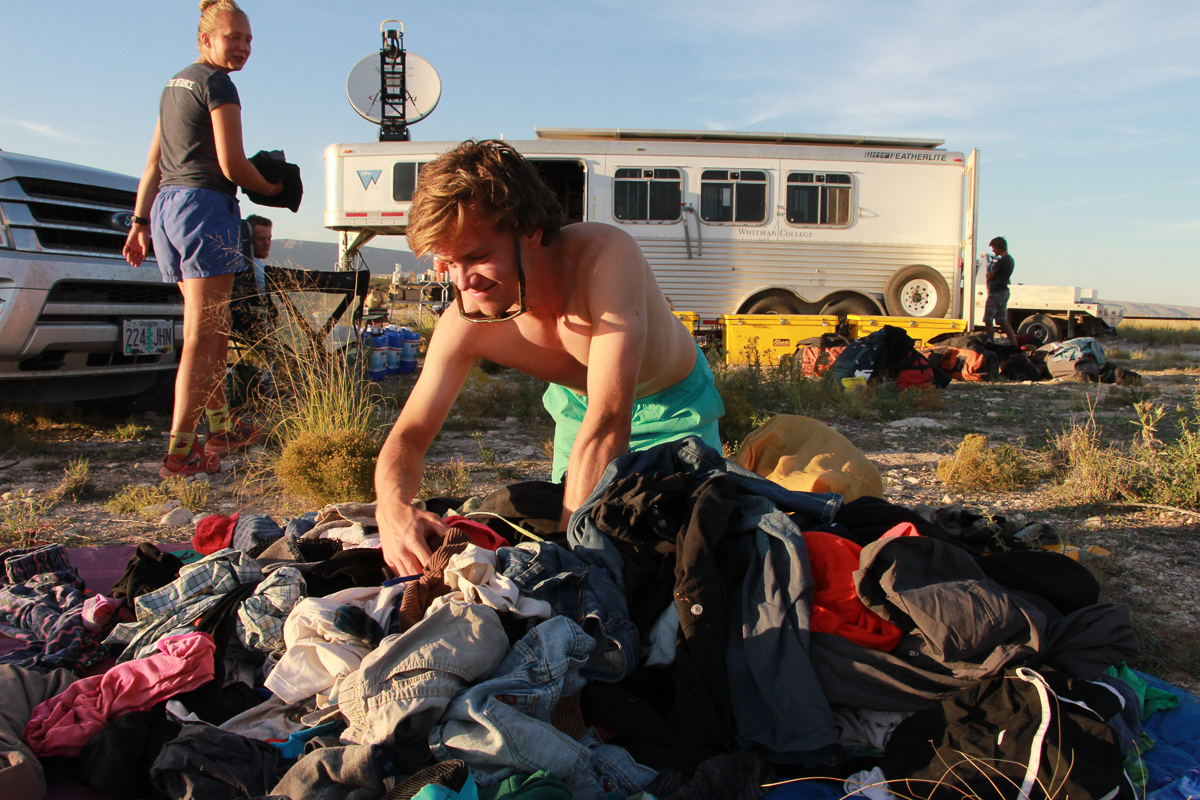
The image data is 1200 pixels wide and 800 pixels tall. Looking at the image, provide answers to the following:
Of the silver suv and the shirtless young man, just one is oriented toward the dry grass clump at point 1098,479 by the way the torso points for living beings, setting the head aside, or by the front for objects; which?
the silver suv

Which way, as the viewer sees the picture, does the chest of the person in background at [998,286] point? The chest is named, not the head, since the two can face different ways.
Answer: to the viewer's left

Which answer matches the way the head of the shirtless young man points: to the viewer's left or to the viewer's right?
to the viewer's left

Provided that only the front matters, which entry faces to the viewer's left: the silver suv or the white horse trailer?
the white horse trailer

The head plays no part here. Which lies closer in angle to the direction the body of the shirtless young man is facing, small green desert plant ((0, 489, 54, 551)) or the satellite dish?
the small green desert plant

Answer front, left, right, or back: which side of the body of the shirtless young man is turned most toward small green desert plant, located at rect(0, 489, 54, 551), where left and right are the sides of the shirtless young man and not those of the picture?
right

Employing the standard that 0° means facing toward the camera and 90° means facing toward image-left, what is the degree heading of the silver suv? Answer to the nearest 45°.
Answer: approximately 315°

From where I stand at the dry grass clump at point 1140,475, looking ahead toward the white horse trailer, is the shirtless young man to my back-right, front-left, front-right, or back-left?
back-left

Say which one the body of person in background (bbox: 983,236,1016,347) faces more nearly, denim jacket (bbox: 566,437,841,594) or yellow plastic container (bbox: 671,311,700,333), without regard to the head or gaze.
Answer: the yellow plastic container

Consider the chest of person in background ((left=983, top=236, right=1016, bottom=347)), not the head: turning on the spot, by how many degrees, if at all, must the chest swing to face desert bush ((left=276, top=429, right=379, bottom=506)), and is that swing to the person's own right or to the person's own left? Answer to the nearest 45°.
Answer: approximately 90° to the person's own left

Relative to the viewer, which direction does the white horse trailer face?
to the viewer's left

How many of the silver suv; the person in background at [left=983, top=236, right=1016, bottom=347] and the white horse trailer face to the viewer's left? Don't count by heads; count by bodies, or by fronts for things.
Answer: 2

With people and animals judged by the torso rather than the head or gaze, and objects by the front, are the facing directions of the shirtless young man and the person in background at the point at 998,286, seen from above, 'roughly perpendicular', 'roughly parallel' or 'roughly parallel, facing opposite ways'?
roughly perpendicular

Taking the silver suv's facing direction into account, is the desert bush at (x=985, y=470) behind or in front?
in front
